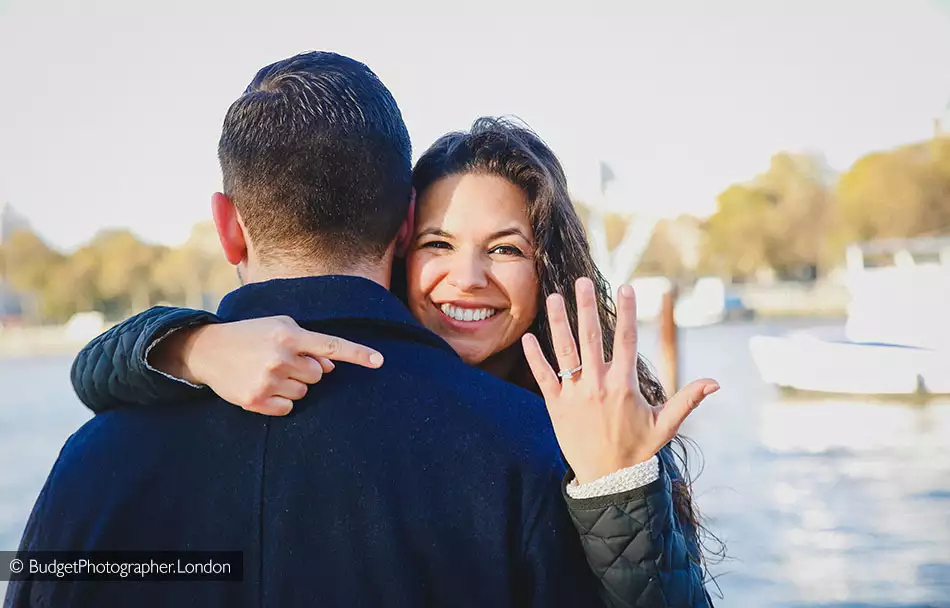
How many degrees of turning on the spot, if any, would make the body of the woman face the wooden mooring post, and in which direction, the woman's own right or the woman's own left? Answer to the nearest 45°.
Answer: approximately 180°

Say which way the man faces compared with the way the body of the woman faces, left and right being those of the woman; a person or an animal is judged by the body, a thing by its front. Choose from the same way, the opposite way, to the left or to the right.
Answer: the opposite way

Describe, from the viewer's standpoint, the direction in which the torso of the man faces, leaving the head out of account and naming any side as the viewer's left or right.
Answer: facing away from the viewer

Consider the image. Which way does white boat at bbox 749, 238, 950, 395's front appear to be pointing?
to the viewer's left

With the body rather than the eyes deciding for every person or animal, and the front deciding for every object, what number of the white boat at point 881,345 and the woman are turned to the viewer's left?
1

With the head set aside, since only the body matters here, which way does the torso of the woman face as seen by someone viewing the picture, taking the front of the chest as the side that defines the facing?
toward the camera

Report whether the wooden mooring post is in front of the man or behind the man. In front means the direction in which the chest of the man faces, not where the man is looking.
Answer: in front

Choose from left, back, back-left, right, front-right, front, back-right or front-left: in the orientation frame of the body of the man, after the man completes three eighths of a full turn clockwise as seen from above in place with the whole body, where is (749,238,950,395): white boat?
left

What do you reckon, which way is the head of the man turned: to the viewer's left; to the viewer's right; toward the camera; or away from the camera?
away from the camera
